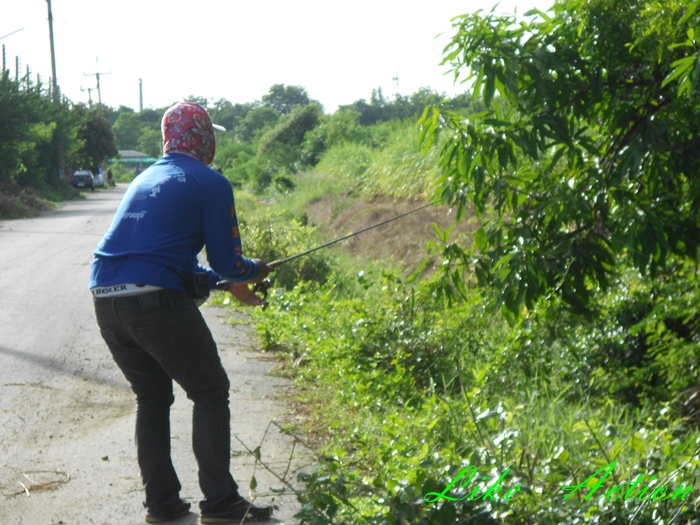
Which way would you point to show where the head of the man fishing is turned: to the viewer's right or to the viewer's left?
to the viewer's right

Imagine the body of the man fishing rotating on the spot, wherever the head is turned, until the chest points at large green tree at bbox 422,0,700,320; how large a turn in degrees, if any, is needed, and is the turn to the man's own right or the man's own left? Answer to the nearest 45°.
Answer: approximately 45° to the man's own right

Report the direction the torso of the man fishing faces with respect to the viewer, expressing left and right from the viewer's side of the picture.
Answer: facing away from the viewer and to the right of the viewer
